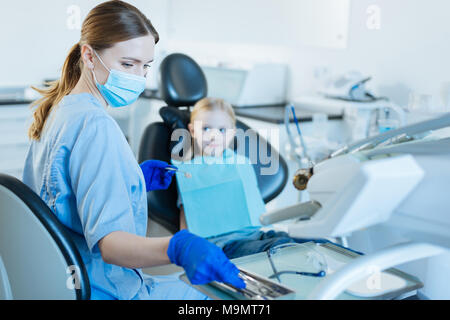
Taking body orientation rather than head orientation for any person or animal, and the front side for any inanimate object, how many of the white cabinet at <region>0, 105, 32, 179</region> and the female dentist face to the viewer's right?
1

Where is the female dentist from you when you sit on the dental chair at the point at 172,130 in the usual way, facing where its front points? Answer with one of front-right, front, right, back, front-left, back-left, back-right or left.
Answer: front-right

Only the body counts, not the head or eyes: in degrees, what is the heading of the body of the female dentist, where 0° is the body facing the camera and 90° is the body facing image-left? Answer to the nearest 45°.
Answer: approximately 270°

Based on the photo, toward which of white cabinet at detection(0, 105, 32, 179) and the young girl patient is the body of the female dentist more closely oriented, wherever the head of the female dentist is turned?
the young girl patient

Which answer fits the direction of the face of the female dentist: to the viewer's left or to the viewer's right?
to the viewer's right

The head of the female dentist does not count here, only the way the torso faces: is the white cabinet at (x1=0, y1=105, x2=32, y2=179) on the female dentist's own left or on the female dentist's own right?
on the female dentist's own left

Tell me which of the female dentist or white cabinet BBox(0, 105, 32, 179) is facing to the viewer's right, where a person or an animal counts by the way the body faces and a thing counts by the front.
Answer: the female dentist

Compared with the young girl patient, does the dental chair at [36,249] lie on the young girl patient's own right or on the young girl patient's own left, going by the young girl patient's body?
on the young girl patient's own right

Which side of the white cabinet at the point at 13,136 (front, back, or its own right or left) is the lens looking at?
front

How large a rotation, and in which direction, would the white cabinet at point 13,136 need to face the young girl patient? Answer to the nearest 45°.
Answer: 0° — it already faces them

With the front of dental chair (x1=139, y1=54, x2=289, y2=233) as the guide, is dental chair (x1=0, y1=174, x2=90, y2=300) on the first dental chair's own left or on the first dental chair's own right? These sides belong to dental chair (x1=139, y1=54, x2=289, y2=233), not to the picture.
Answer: on the first dental chair's own right

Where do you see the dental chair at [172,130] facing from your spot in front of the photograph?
facing the viewer and to the right of the viewer

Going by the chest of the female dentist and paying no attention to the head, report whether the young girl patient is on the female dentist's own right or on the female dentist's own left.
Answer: on the female dentist's own left

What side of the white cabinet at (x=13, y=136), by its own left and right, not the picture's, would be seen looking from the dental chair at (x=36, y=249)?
front
